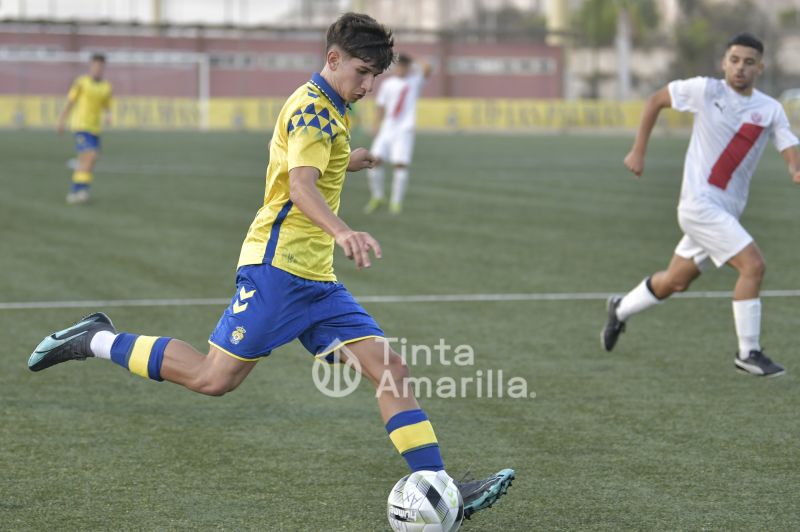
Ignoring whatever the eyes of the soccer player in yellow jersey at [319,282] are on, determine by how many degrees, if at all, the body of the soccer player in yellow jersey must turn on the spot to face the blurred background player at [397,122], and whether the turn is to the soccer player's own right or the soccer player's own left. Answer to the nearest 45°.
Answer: approximately 90° to the soccer player's own left

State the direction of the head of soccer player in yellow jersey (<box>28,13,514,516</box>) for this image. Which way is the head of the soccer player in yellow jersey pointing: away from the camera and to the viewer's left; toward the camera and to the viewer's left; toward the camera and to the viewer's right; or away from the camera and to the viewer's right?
toward the camera and to the viewer's right

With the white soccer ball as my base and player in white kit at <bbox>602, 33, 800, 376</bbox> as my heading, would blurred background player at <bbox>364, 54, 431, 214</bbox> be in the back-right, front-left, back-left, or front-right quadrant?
front-left

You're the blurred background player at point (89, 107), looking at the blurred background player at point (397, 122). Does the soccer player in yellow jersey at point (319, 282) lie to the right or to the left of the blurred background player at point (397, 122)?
right

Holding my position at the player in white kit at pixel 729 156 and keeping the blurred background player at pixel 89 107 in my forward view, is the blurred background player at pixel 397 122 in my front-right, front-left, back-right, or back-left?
front-right

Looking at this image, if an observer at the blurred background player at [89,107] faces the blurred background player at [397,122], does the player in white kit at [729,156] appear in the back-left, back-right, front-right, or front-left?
front-right

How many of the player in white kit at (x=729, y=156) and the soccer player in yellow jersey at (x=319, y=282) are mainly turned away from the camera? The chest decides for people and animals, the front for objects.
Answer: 0

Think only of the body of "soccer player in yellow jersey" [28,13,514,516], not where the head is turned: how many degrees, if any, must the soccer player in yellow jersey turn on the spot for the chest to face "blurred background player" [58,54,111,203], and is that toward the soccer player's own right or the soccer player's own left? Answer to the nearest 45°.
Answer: approximately 90° to the soccer player's own left

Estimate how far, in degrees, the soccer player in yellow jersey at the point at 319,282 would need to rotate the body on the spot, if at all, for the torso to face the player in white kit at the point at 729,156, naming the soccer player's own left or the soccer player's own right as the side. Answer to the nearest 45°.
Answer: approximately 45° to the soccer player's own left

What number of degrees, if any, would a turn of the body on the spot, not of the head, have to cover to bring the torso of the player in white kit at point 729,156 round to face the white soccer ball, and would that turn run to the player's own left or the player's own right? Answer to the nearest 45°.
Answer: approximately 45° to the player's own right

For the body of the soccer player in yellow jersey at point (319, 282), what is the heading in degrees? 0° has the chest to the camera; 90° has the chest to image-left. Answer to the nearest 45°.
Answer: approximately 270°

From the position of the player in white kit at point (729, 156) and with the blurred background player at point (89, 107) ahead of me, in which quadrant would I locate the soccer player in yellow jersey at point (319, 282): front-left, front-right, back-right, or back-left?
back-left

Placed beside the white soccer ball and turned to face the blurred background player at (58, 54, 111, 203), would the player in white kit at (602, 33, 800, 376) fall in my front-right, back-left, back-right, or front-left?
front-right
